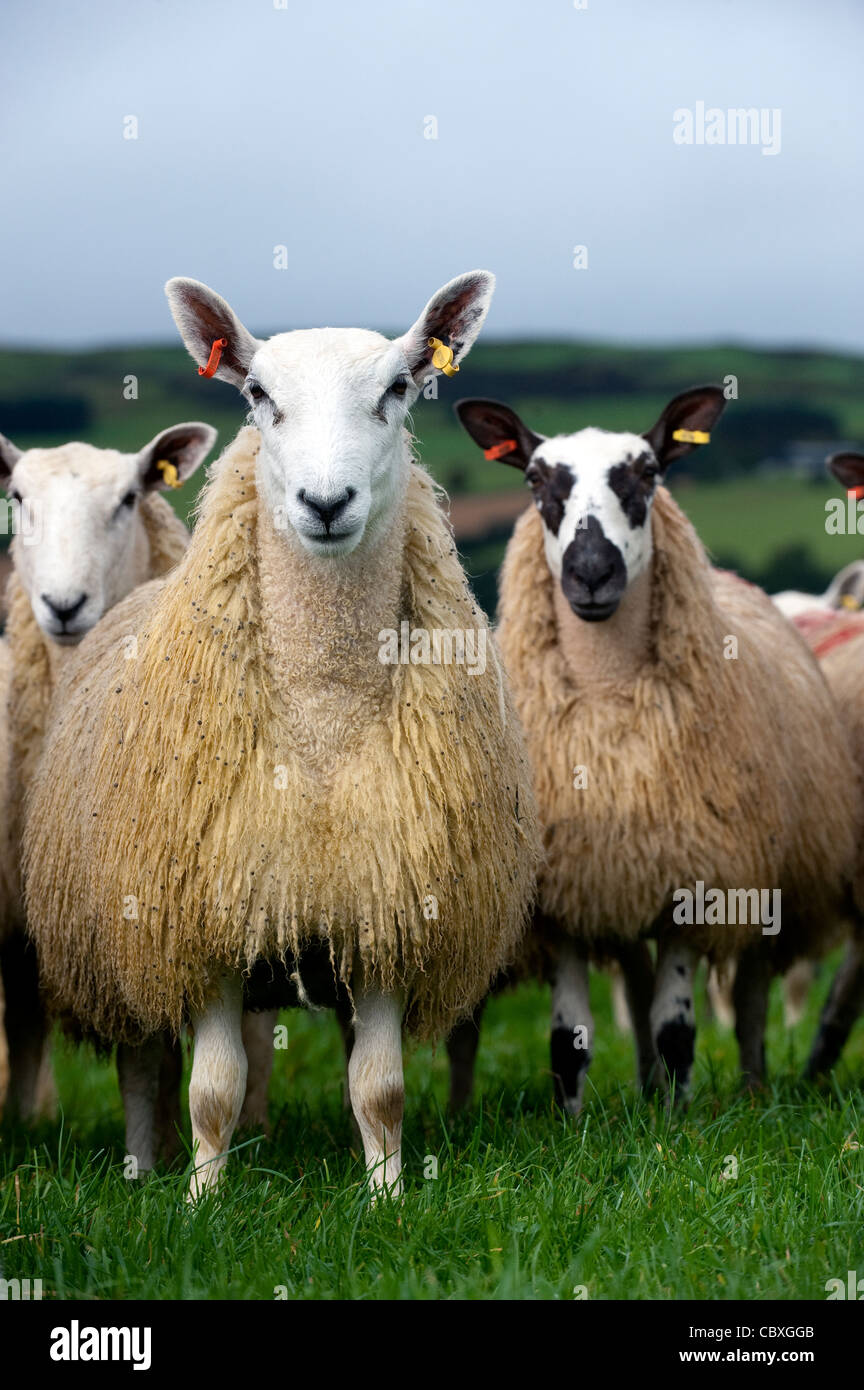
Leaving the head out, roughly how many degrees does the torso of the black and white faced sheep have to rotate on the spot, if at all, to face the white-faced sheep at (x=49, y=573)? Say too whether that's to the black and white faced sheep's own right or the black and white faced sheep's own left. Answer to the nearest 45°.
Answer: approximately 90° to the black and white faced sheep's own right

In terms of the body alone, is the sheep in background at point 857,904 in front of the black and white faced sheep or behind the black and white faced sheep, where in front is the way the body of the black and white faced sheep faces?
behind

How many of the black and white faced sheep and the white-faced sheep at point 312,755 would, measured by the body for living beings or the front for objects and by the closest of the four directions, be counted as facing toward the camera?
2

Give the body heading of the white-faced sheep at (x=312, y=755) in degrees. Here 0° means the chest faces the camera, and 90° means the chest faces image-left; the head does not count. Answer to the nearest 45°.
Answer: approximately 0°

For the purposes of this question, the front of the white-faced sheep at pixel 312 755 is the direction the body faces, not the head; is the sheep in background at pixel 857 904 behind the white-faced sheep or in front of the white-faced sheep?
behind
